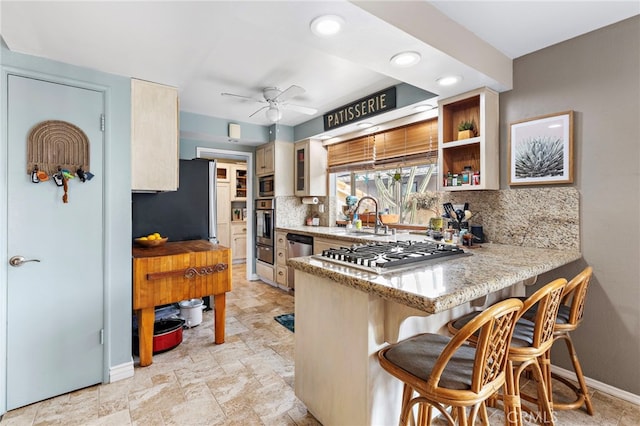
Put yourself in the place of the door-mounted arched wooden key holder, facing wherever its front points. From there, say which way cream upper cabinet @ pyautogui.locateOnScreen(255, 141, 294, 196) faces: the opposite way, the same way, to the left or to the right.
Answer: to the right

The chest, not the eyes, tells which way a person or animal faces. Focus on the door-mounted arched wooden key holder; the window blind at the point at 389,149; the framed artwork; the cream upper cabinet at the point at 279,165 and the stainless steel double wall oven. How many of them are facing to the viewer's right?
0

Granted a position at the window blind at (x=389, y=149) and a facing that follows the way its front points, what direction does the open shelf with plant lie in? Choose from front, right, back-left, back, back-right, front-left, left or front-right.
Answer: left

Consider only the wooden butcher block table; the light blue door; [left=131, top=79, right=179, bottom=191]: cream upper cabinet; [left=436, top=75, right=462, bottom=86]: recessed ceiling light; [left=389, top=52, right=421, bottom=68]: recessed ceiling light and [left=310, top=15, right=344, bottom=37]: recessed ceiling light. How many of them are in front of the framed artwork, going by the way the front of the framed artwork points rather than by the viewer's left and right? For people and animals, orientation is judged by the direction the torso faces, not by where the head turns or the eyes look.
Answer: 6

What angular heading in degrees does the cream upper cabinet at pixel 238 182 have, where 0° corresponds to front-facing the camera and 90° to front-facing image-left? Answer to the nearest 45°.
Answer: approximately 315°

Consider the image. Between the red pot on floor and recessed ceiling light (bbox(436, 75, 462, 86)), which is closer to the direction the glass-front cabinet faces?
the red pot on floor

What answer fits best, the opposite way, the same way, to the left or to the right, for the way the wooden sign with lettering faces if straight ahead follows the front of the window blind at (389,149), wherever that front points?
the same way

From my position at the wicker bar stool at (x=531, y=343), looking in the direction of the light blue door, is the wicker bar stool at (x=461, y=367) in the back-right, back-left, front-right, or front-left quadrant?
front-left

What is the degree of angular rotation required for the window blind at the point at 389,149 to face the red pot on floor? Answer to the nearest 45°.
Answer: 0° — it already faces it

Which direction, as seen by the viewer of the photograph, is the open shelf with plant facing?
facing the viewer and to the left of the viewer

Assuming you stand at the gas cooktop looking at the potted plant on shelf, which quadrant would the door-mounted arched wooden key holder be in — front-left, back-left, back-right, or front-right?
back-left
